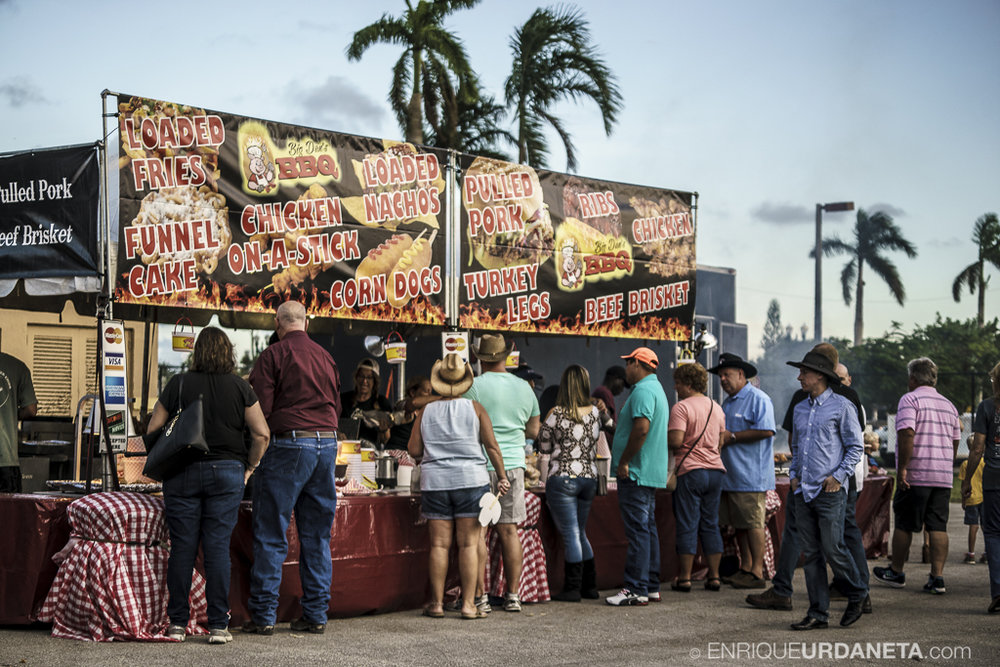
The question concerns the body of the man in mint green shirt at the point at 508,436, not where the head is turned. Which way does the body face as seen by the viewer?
away from the camera

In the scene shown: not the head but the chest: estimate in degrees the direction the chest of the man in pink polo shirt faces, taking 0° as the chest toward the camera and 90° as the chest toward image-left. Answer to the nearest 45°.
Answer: approximately 135°

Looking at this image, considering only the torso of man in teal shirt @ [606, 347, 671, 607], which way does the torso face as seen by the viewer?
to the viewer's left

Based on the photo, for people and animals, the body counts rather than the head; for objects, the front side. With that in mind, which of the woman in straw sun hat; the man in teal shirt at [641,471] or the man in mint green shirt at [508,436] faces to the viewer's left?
the man in teal shirt at [641,471]

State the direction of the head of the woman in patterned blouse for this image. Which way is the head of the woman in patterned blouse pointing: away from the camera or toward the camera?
away from the camera

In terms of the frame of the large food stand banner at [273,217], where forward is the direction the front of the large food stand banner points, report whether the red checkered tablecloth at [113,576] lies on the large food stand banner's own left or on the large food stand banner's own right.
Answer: on the large food stand banner's own right

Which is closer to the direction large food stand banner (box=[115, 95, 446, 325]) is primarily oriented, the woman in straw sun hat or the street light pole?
the woman in straw sun hat

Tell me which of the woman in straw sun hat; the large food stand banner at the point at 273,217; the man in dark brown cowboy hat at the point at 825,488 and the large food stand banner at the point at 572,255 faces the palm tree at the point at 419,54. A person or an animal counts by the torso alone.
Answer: the woman in straw sun hat

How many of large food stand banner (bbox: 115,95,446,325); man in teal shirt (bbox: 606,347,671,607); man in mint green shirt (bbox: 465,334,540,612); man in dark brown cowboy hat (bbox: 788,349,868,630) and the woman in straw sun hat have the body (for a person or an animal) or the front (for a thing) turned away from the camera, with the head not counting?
2

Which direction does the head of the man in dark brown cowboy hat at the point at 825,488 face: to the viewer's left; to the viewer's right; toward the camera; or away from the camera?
to the viewer's left

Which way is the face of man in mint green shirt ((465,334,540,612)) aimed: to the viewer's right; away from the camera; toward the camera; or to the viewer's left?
away from the camera

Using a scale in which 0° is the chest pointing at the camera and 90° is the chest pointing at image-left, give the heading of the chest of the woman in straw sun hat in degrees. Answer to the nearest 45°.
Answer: approximately 180°
